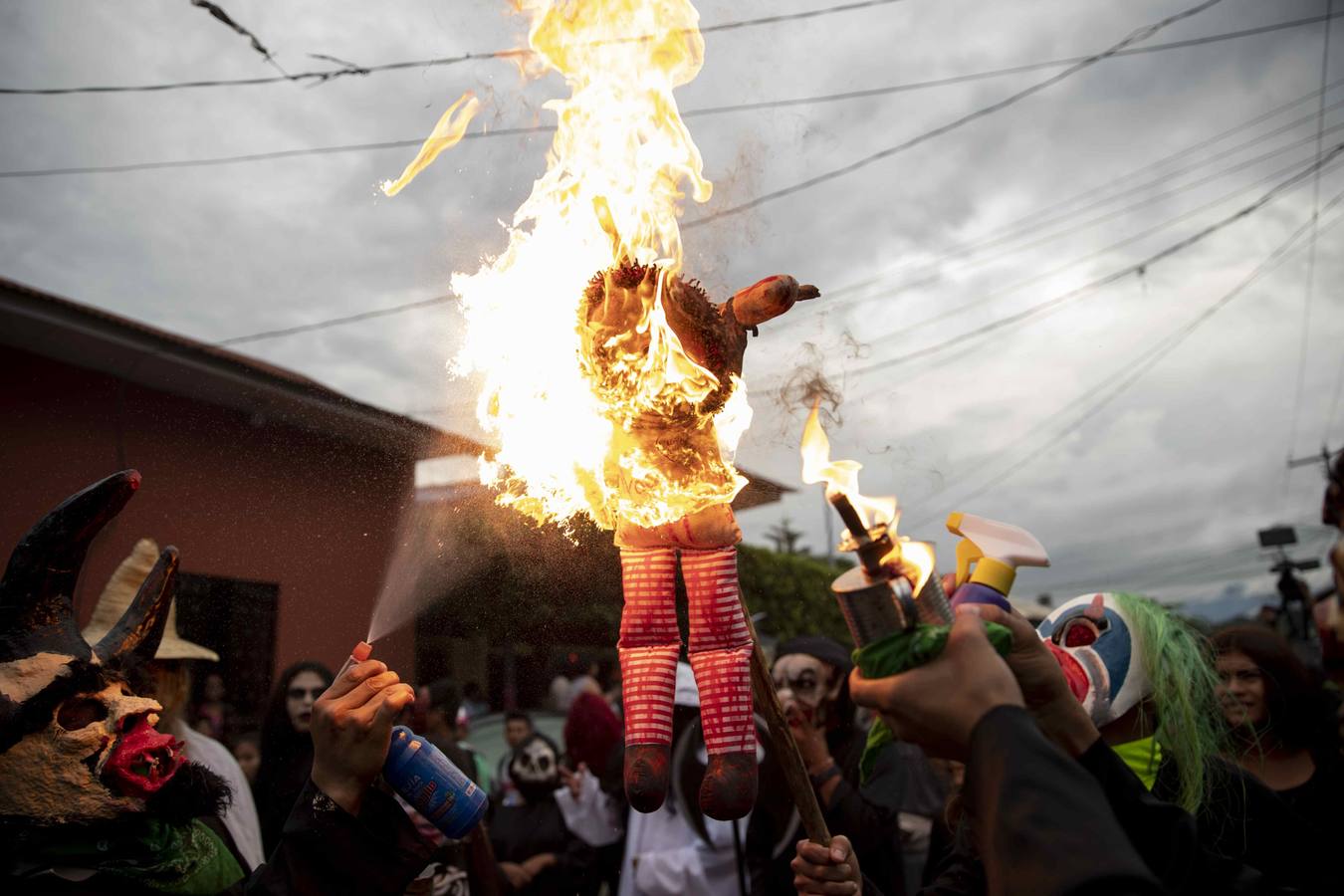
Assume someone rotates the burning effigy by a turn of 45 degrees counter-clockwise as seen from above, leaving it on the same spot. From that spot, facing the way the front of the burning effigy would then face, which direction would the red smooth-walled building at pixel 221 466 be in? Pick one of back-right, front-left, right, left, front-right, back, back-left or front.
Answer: back

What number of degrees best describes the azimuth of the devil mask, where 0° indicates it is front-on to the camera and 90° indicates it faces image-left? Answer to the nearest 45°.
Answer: approximately 315°

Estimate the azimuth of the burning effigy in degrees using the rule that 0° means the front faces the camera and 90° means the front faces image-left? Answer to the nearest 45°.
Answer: approximately 0°

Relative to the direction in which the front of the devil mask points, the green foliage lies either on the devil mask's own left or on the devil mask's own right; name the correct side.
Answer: on the devil mask's own left

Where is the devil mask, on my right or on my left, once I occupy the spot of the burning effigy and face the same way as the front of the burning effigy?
on my right

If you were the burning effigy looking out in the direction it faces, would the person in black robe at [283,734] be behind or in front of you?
behind
